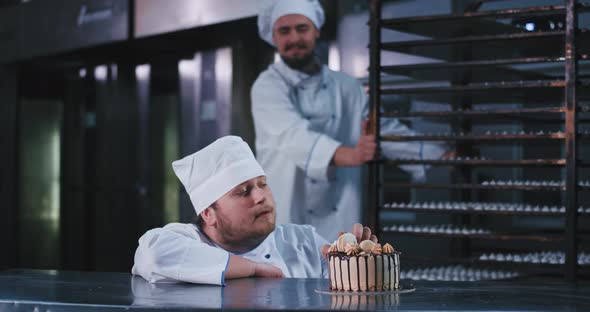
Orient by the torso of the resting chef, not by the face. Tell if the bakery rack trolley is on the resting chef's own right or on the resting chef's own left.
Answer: on the resting chef's own left

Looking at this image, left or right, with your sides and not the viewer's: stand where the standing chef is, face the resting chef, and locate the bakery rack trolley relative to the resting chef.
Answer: left

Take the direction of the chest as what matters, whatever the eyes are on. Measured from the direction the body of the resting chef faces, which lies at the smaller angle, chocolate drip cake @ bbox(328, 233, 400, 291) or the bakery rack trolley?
the chocolate drip cake

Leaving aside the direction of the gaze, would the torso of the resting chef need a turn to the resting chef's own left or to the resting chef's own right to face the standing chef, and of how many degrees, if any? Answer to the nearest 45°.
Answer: approximately 135° to the resting chef's own left

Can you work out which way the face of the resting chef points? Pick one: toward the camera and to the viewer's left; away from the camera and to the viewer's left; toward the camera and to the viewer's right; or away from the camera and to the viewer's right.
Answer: toward the camera and to the viewer's right

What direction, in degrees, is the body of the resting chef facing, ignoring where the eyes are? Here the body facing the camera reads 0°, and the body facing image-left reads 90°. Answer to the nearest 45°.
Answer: approximately 315°

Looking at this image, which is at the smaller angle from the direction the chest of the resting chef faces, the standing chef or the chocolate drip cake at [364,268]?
the chocolate drip cake

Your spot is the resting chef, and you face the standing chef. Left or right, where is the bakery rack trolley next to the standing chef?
right
